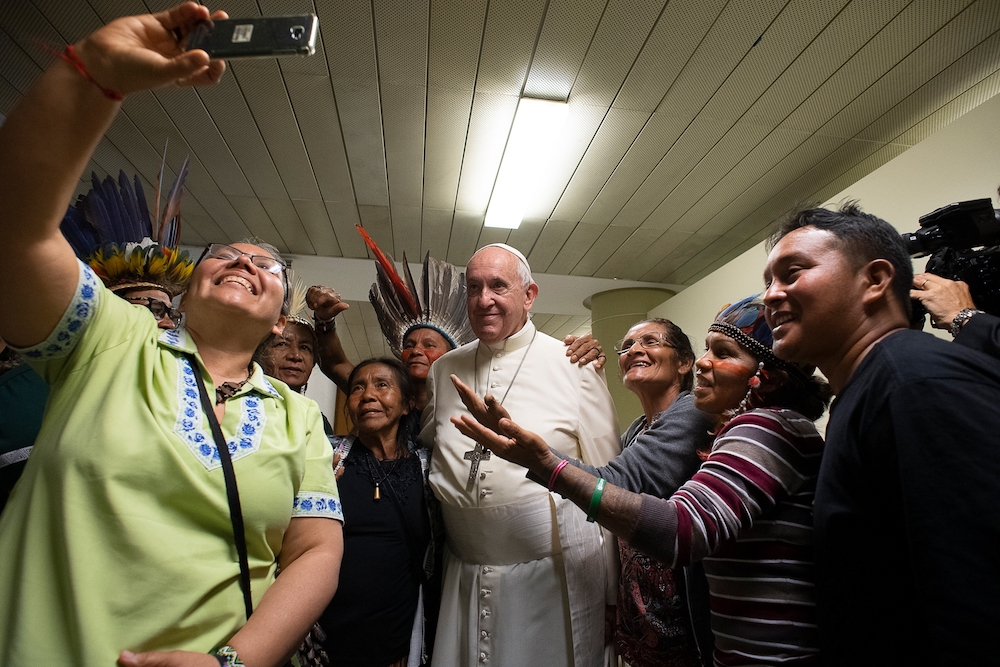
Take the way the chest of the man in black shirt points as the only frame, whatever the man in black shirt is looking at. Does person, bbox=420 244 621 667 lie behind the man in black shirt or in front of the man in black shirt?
in front

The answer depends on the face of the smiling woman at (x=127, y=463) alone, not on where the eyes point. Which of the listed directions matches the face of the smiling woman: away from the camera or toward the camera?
toward the camera

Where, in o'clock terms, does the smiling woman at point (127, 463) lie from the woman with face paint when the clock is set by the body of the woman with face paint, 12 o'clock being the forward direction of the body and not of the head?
The smiling woman is roughly at 11 o'clock from the woman with face paint.

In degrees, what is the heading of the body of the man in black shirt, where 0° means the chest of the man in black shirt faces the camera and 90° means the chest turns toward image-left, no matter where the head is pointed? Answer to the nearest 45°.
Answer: approximately 90°

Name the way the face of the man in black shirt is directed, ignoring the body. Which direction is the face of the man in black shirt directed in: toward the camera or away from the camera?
toward the camera

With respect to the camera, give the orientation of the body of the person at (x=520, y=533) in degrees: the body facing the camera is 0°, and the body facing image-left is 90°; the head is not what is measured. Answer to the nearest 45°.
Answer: approximately 45°

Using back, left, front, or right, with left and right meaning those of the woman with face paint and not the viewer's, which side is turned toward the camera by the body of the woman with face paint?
left

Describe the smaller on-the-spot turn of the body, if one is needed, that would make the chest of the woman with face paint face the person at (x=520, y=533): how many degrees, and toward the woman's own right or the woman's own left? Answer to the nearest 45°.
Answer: approximately 45° to the woman's own right
